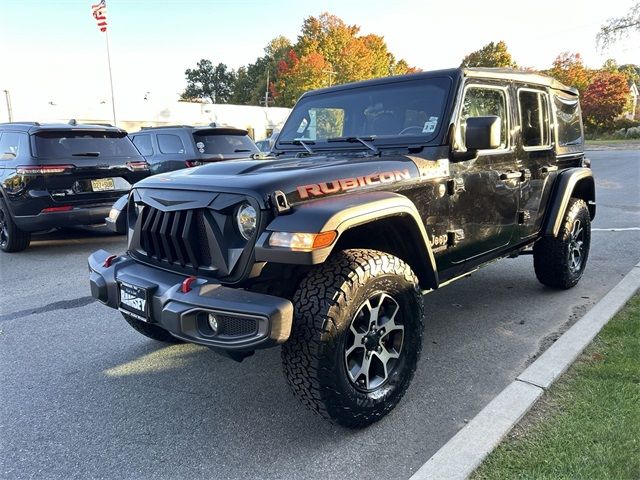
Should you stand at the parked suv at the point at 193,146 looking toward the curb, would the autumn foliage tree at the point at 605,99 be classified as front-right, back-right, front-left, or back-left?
back-left

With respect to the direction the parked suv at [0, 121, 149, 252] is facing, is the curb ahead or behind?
behind

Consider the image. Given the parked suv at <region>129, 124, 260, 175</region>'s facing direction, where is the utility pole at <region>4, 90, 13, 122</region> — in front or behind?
in front

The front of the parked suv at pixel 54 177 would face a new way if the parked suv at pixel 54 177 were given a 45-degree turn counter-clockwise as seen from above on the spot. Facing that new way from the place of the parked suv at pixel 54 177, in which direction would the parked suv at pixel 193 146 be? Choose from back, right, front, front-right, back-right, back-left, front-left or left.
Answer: back-right

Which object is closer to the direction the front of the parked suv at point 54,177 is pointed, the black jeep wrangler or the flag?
the flag

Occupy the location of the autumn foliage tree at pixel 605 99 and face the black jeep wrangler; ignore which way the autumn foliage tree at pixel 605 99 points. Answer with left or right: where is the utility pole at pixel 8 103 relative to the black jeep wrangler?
right

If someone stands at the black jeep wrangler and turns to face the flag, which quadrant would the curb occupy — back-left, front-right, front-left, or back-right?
back-right

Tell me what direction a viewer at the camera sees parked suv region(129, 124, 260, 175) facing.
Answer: facing away from the viewer and to the left of the viewer

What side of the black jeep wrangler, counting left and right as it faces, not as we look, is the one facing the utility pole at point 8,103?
right

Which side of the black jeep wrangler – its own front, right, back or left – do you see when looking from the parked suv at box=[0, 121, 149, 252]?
right

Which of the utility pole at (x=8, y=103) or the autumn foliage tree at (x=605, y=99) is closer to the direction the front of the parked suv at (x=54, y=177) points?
the utility pole

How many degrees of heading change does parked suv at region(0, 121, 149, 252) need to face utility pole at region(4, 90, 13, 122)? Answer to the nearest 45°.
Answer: approximately 45° to its right

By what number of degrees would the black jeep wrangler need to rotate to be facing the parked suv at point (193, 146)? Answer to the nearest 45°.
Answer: approximately 135° to its right

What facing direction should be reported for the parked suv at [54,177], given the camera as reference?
facing away from the viewer and to the left of the viewer

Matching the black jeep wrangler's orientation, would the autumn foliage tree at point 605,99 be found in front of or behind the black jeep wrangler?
behind
